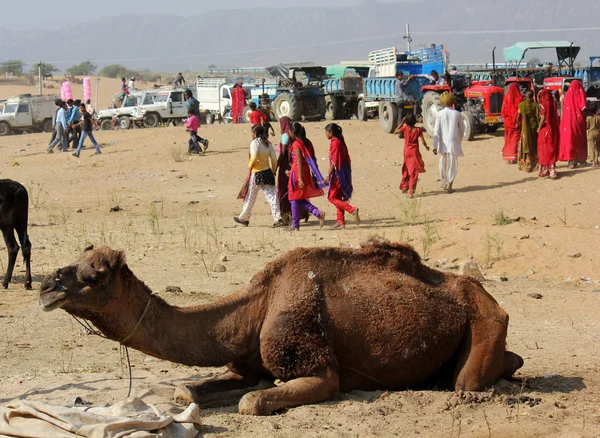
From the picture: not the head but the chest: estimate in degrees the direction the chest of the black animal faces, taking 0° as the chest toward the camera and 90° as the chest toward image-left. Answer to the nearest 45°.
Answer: approximately 90°

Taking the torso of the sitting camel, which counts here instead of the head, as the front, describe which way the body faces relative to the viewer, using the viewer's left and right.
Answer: facing to the left of the viewer

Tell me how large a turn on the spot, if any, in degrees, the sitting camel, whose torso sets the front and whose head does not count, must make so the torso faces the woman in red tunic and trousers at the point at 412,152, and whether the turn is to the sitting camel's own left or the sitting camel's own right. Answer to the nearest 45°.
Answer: approximately 90° to the sitting camel's own right

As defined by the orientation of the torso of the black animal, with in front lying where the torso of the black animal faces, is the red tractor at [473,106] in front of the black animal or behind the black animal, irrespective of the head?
behind

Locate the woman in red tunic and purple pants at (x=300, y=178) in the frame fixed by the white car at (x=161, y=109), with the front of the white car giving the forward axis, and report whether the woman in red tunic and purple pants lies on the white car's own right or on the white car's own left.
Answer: on the white car's own left

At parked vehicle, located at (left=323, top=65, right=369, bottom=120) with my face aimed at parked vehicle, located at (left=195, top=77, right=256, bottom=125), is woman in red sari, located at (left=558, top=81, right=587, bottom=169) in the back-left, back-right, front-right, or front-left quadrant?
back-left

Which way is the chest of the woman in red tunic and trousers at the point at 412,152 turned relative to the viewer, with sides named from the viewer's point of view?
facing away from the viewer

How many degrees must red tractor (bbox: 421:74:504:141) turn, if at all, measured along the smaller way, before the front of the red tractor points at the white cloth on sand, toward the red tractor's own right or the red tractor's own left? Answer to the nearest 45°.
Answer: approximately 45° to the red tractor's own right

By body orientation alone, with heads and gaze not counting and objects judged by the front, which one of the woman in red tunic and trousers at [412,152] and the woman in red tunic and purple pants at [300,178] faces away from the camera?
the woman in red tunic and trousers at [412,152]

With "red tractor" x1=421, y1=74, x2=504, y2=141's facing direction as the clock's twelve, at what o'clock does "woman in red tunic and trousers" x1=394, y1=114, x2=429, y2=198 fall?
The woman in red tunic and trousers is roughly at 2 o'clock from the red tractor.

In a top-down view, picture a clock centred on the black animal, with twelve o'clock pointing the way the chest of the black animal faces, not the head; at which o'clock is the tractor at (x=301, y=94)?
The tractor is roughly at 4 o'clock from the black animal.
